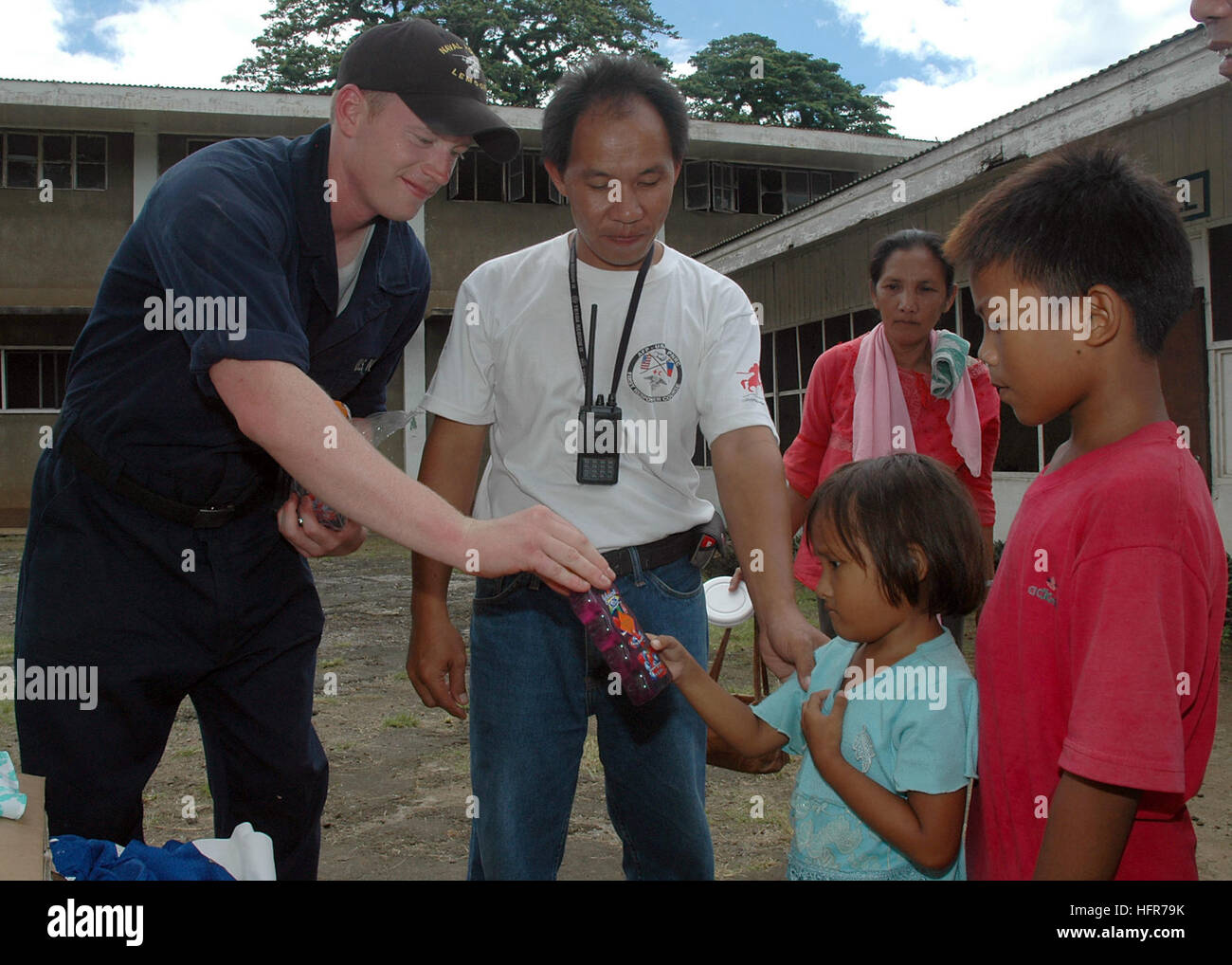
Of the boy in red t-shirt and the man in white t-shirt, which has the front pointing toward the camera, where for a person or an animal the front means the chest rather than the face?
the man in white t-shirt

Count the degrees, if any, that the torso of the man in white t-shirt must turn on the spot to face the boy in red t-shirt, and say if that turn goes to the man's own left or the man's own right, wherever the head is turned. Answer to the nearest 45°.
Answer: approximately 45° to the man's own left

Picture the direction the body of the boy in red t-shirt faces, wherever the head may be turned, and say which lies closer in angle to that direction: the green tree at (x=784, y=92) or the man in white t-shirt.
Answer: the man in white t-shirt

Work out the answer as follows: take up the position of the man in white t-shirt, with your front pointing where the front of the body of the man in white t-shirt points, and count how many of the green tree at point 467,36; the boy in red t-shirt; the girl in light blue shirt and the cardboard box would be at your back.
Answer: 1

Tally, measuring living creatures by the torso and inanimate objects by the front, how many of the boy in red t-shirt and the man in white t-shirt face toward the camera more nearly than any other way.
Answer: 1

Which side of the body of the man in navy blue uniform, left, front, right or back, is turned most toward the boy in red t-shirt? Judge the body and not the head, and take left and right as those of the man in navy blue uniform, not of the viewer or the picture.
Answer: front

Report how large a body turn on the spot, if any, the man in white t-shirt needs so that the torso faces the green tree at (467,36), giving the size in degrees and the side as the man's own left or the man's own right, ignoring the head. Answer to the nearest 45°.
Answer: approximately 180°

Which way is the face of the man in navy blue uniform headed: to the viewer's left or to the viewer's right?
to the viewer's right

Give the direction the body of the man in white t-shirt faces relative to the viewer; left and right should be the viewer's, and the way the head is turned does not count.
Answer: facing the viewer

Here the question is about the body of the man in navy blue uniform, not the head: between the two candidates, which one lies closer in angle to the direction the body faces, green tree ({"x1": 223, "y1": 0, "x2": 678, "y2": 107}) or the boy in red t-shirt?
the boy in red t-shirt

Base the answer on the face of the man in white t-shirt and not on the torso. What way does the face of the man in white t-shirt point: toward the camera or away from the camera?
toward the camera

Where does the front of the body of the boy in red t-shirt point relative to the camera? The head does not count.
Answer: to the viewer's left

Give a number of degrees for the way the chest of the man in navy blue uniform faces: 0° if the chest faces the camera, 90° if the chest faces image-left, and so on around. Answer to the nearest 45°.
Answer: approximately 315°

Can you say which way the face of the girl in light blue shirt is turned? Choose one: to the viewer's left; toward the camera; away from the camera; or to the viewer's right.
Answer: to the viewer's left
